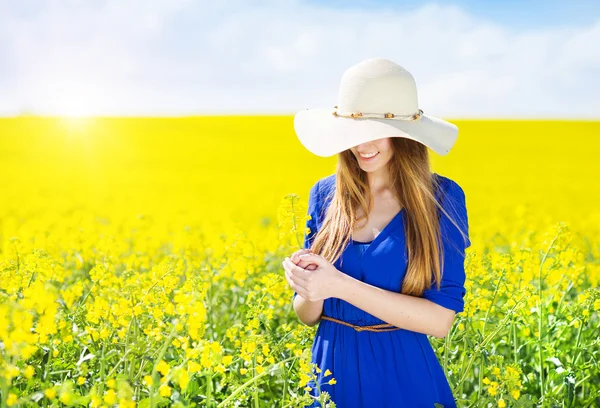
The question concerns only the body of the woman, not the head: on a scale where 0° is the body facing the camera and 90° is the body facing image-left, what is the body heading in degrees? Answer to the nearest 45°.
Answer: approximately 45°
